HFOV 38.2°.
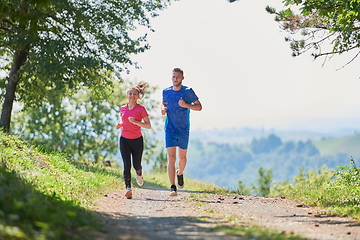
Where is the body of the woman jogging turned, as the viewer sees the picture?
toward the camera

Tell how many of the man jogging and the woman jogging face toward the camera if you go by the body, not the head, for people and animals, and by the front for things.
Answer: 2

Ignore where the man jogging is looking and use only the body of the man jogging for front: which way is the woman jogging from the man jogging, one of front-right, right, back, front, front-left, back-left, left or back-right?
right

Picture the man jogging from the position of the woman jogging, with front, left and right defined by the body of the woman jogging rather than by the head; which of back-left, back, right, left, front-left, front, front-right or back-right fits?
left

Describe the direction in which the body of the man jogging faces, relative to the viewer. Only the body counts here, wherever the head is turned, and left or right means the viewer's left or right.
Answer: facing the viewer

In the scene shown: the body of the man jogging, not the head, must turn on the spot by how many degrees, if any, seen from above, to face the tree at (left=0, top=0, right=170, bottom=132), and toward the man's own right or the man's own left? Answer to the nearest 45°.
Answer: approximately 135° to the man's own right
